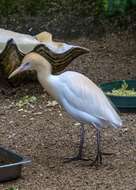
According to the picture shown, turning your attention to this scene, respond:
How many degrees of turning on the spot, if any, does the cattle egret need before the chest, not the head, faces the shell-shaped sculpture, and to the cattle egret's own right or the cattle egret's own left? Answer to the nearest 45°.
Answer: approximately 90° to the cattle egret's own right

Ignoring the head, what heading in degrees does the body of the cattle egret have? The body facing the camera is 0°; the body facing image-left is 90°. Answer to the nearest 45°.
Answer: approximately 90°

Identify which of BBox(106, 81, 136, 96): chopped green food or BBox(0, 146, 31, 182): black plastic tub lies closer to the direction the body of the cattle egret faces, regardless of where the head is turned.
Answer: the black plastic tub

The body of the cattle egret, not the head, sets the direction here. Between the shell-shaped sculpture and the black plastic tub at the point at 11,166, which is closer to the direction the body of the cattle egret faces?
the black plastic tub

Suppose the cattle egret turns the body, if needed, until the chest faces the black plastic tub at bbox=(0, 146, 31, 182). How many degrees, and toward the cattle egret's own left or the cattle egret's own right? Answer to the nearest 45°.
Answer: approximately 45° to the cattle egret's own left

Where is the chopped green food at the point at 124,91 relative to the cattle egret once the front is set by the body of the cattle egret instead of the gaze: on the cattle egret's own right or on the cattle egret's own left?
on the cattle egret's own right
